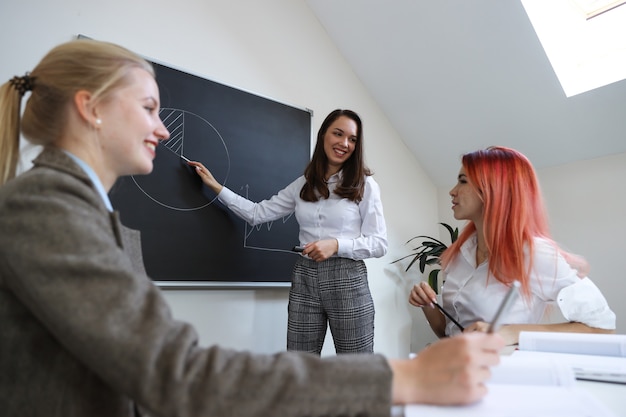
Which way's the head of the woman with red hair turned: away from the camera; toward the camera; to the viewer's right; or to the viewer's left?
to the viewer's left

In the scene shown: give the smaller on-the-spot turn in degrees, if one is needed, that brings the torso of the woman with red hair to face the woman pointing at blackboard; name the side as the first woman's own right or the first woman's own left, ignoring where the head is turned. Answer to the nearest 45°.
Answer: approximately 45° to the first woman's own right

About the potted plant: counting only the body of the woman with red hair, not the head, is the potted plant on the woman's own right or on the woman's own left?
on the woman's own right

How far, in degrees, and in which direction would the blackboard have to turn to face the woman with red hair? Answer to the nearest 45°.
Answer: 0° — it already faces them

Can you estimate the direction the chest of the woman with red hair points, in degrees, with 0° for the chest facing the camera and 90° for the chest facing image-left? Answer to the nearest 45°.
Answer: approximately 45°

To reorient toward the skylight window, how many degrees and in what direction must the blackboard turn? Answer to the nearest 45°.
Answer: approximately 45° to its left

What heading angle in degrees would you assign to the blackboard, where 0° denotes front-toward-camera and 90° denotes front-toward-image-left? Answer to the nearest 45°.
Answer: approximately 315°
